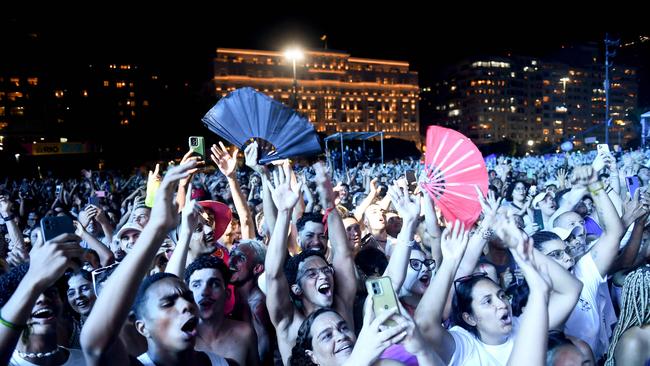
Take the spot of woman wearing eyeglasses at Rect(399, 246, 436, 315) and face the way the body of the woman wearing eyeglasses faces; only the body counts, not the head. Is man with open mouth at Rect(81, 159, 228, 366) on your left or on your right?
on your right

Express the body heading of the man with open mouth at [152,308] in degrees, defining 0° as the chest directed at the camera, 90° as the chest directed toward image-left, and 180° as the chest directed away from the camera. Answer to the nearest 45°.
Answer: approximately 315°

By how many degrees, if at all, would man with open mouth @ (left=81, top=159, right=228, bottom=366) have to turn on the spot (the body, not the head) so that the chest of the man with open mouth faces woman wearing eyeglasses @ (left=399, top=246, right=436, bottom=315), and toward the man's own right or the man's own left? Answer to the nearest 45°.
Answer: approximately 90° to the man's own left

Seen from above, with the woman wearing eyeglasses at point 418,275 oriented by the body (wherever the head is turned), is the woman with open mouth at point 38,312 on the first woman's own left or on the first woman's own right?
on the first woman's own right

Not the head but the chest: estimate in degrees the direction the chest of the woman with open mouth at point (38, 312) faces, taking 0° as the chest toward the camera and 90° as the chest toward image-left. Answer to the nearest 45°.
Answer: approximately 315°
